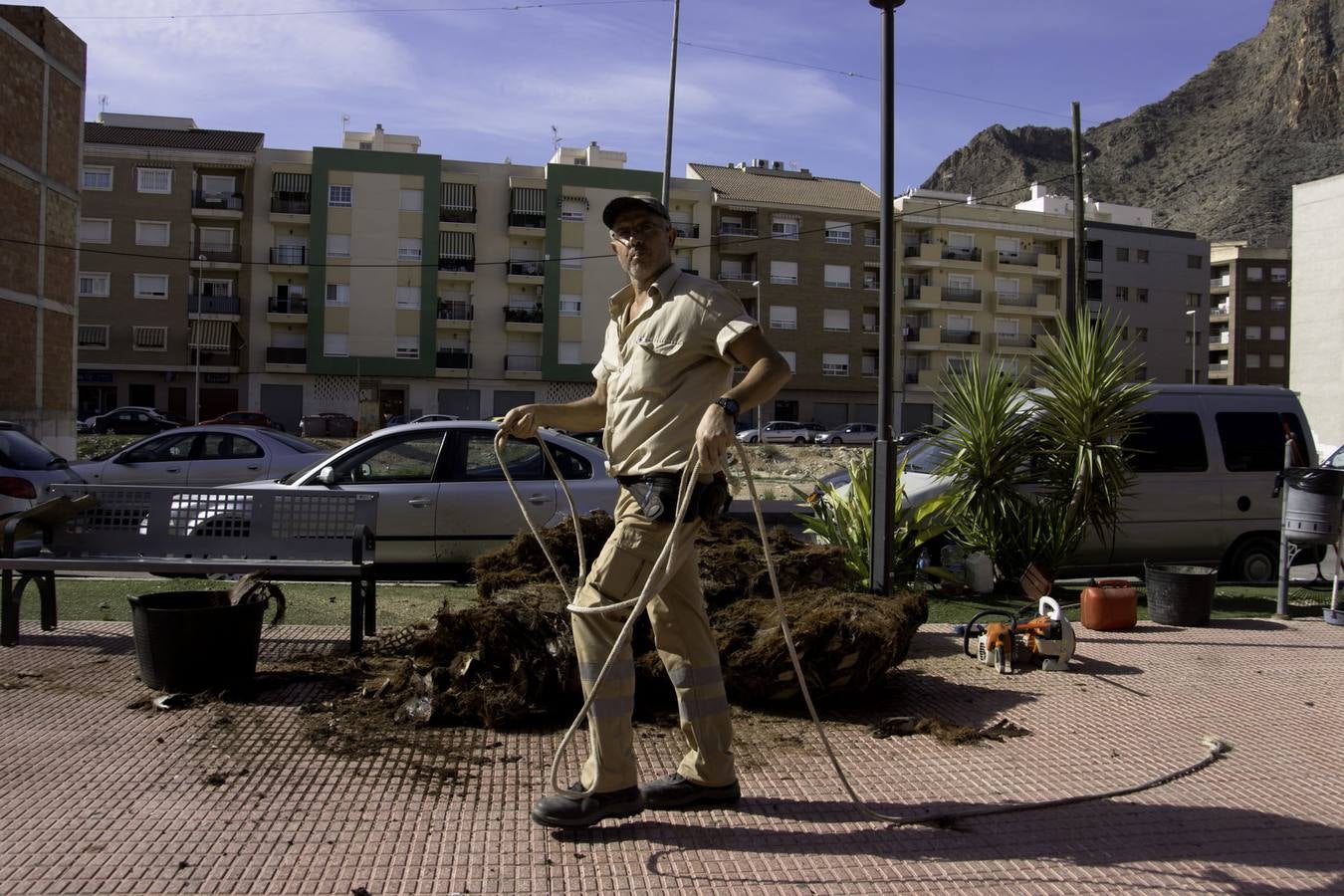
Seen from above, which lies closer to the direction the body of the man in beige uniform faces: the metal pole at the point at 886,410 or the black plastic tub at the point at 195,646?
the black plastic tub

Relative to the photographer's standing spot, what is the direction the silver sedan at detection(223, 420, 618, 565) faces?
facing to the left of the viewer

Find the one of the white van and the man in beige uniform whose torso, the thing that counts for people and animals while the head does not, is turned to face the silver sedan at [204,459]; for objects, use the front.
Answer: the white van

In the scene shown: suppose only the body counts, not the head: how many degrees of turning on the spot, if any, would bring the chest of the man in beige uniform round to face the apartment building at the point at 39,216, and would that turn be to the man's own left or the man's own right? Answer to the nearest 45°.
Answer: approximately 90° to the man's own right

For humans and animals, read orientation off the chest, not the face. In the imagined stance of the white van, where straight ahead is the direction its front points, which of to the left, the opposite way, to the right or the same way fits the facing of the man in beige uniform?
to the left

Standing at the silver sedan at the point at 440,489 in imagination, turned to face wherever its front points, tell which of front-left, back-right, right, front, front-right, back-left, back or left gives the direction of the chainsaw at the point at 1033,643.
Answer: back-left

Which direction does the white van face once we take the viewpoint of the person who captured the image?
facing to the left of the viewer

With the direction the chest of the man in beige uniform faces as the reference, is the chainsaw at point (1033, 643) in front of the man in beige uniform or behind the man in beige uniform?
behind

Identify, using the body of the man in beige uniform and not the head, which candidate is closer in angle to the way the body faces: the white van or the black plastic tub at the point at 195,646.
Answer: the black plastic tub

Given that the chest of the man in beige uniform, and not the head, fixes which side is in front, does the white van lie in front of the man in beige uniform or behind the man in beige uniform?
behind

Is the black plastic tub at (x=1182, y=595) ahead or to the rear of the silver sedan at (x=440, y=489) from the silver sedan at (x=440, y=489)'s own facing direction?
to the rear

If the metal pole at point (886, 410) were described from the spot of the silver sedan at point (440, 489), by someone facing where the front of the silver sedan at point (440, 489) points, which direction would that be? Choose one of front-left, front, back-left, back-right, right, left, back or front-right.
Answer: back-left

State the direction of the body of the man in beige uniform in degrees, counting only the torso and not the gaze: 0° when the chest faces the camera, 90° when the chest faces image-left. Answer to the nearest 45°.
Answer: approximately 45°

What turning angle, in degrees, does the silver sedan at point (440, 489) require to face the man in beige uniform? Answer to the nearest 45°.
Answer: approximately 90° to its left

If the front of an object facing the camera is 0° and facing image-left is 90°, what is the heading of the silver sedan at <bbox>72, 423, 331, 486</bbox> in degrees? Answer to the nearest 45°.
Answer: approximately 90°

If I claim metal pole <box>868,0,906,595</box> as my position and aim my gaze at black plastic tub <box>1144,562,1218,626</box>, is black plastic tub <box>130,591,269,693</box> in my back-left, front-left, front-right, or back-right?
back-right

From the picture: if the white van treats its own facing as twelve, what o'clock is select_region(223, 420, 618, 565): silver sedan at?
The silver sedan is roughly at 11 o'clock from the white van.
